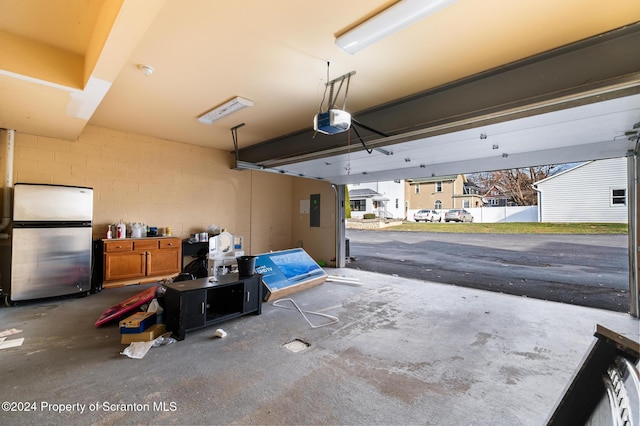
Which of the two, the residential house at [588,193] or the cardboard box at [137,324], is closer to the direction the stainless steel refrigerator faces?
the cardboard box

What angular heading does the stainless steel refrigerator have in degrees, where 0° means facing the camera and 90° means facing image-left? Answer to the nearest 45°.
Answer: approximately 0°

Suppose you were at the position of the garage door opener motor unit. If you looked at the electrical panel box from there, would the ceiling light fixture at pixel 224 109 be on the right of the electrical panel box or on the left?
left

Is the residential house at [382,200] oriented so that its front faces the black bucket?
yes

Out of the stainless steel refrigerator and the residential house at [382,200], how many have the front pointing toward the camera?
2

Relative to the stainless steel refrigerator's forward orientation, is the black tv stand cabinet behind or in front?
in front

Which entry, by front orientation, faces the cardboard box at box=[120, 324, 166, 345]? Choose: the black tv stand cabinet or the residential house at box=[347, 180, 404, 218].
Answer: the residential house

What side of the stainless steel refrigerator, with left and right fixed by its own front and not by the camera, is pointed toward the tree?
left

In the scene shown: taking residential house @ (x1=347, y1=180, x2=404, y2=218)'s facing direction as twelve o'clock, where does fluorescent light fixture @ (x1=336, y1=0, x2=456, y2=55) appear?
The fluorescent light fixture is roughly at 12 o'clock from the residential house.

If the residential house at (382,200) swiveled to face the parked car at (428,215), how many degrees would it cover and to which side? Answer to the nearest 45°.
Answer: approximately 90° to its left

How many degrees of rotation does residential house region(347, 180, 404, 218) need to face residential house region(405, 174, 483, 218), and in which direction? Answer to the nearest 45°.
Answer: approximately 90° to its left

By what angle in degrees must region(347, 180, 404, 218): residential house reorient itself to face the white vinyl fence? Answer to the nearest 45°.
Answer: approximately 45° to its left

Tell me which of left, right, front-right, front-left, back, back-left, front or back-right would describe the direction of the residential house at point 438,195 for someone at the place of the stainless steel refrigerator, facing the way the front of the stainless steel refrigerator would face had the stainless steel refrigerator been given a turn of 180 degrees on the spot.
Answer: right
